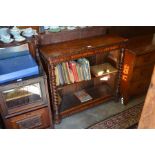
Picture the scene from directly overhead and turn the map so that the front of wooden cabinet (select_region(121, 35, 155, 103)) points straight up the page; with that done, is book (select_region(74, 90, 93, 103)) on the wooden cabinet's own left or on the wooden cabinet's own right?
on the wooden cabinet's own right

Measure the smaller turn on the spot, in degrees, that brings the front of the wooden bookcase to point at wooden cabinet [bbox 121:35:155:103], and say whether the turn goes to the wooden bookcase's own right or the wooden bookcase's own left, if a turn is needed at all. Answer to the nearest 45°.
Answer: approximately 45° to the wooden bookcase's own left

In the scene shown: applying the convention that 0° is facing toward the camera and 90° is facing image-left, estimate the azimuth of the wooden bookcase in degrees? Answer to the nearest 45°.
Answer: approximately 315°

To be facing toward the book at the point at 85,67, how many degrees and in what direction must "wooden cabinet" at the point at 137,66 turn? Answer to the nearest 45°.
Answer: approximately 90° to its right

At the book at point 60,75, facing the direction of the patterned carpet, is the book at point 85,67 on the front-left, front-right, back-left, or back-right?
front-left

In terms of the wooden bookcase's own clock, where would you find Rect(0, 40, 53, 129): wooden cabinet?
The wooden cabinet is roughly at 3 o'clock from the wooden bookcase.

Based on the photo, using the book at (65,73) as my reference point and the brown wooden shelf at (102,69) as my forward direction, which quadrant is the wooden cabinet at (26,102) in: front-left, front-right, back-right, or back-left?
back-right

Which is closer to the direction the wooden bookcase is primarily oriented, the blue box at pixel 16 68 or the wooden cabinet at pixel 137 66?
the wooden cabinet

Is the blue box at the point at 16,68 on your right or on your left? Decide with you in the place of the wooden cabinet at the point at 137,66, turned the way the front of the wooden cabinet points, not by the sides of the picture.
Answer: on your right

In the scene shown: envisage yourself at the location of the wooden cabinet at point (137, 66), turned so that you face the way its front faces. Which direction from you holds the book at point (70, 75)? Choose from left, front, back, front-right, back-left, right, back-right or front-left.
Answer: right

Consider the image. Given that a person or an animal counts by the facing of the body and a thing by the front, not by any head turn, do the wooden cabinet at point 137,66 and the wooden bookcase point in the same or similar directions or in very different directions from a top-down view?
same or similar directions
